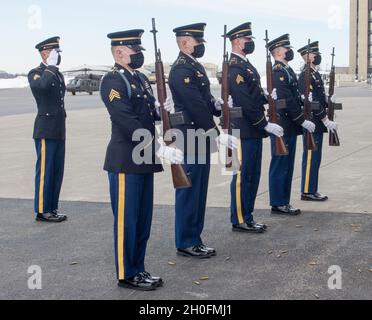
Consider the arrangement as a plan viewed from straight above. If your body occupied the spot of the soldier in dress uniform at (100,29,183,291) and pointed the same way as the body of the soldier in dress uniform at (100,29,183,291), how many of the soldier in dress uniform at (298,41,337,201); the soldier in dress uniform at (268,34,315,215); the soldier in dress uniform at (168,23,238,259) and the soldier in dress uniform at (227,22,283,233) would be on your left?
4

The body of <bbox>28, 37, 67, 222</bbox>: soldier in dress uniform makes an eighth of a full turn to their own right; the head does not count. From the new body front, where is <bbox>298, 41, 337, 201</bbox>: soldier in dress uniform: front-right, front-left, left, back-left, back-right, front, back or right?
left

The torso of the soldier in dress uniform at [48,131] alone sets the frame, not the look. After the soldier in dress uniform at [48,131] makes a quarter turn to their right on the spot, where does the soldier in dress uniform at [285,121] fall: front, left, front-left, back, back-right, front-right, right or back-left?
back-left
